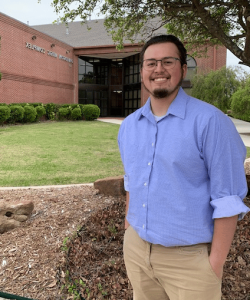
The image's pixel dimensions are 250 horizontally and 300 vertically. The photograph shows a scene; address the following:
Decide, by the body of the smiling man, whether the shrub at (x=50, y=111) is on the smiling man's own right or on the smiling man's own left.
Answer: on the smiling man's own right

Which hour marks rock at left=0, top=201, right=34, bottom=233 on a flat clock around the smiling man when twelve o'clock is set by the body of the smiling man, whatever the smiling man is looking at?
The rock is roughly at 3 o'clock from the smiling man.

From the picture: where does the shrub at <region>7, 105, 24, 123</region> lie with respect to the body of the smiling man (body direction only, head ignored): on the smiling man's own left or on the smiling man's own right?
on the smiling man's own right

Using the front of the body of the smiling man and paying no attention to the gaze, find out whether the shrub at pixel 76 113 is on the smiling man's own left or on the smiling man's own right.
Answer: on the smiling man's own right

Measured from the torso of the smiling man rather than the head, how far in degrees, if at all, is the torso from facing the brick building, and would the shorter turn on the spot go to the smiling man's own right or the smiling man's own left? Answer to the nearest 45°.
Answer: approximately 135° to the smiling man's own right

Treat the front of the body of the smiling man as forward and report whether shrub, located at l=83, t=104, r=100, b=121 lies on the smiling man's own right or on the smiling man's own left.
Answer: on the smiling man's own right

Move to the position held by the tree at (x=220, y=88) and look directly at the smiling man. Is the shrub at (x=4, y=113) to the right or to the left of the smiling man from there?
right

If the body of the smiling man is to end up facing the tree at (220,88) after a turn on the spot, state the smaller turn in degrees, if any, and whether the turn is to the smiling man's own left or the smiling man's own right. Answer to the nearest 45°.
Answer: approximately 135° to the smiling man's own right

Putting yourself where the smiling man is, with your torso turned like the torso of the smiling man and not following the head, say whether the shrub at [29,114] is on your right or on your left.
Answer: on your right
